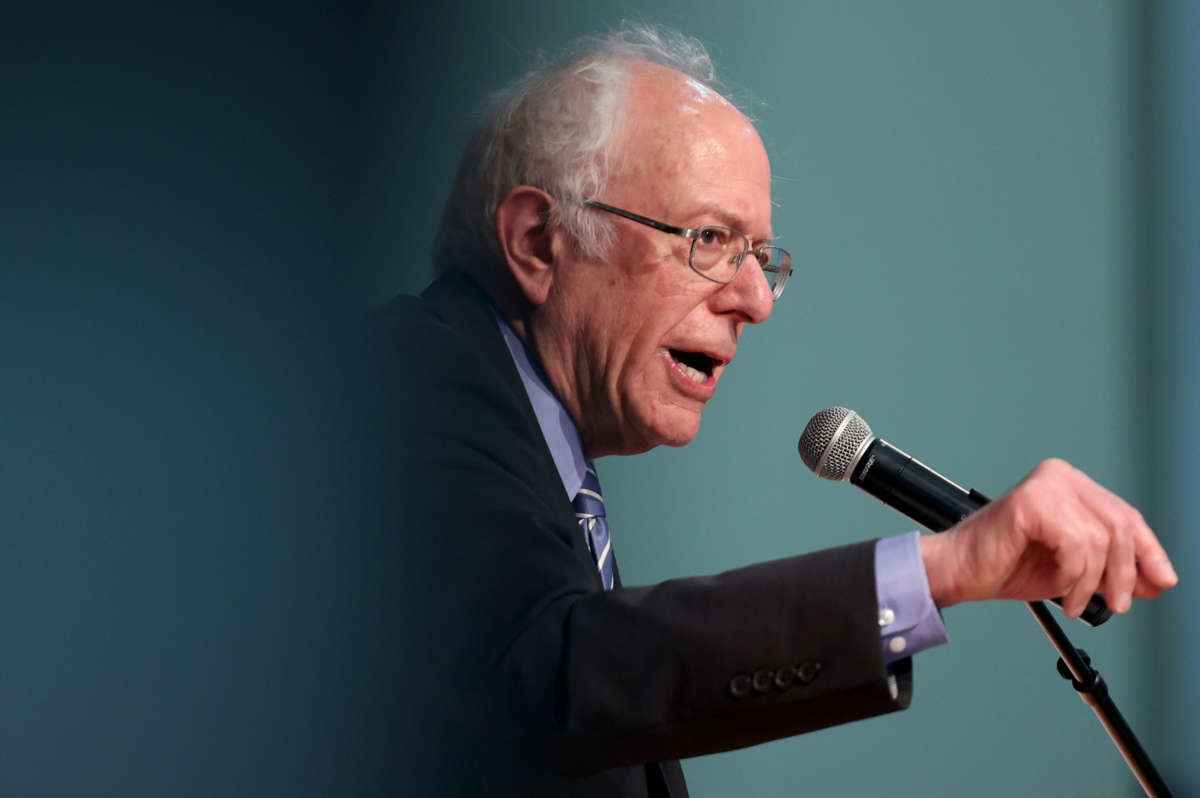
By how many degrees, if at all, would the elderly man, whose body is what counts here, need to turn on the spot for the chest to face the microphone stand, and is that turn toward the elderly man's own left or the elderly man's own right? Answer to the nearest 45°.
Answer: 0° — they already face it

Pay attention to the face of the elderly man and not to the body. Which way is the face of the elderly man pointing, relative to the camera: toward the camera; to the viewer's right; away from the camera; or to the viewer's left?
to the viewer's right

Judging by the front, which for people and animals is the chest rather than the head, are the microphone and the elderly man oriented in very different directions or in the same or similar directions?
very different directions

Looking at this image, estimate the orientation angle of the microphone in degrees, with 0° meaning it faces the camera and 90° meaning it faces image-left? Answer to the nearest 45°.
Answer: approximately 90°

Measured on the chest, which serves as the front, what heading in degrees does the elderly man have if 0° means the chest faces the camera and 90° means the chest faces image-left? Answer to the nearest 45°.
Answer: approximately 270°
